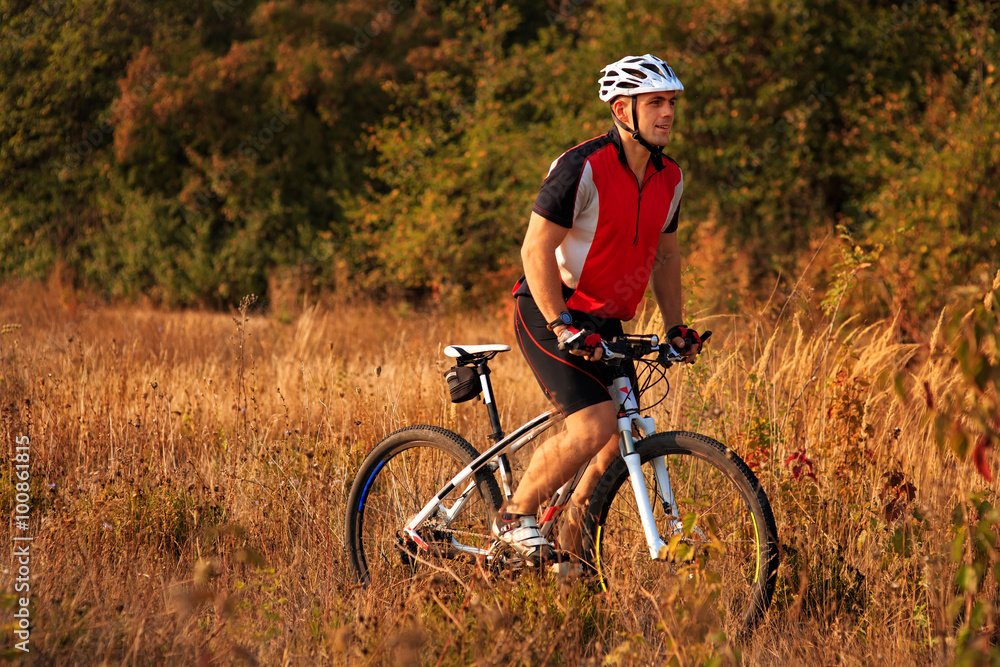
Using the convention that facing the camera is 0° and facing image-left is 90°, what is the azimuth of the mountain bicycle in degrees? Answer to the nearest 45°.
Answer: approximately 315°

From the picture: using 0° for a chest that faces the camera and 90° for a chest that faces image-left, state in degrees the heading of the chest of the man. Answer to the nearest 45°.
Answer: approximately 315°
